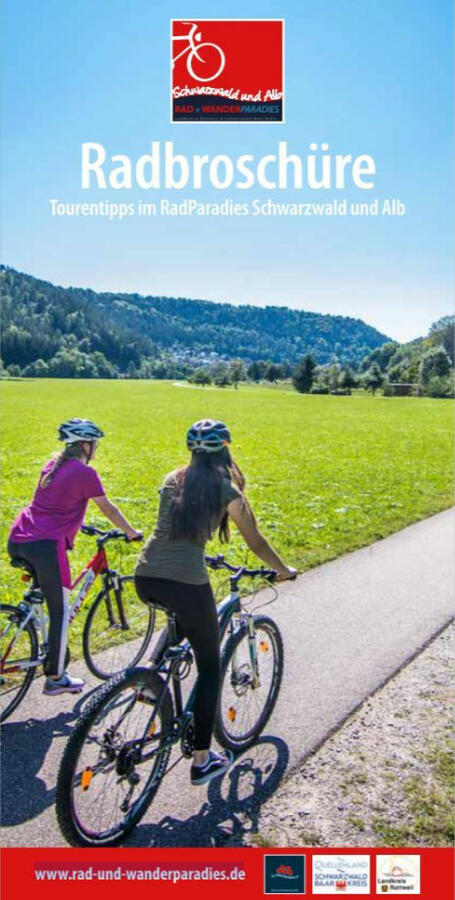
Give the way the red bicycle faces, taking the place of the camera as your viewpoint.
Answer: facing away from the viewer and to the right of the viewer

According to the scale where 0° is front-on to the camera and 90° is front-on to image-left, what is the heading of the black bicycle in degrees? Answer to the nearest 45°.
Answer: approximately 225°
